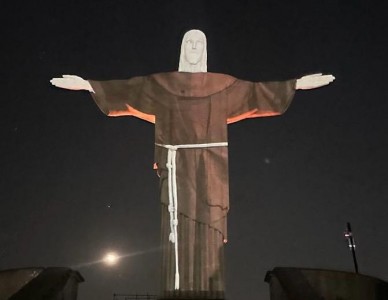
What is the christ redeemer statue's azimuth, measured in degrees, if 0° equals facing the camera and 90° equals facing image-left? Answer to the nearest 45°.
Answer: approximately 0°

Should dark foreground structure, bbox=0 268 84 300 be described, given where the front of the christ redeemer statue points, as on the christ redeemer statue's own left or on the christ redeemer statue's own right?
on the christ redeemer statue's own right
